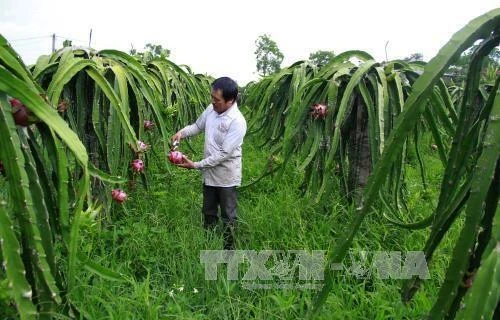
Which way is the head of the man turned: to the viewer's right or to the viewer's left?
to the viewer's left

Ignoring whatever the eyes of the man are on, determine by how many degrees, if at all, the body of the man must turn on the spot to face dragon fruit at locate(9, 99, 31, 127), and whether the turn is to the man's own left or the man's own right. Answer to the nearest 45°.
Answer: approximately 45° to the man's own left

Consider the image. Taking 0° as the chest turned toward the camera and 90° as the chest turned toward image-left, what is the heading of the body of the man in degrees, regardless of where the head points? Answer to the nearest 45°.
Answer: approximately 45°
